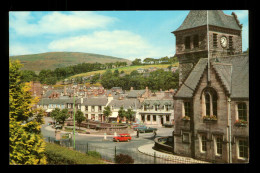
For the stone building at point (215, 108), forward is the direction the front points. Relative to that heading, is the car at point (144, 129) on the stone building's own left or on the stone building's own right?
on the stone building's own right

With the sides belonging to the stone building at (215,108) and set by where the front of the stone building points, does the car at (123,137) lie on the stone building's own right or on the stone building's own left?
on the stone building's own right

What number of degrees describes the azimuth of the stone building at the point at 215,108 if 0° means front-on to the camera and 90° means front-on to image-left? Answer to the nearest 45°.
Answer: approximately 45°

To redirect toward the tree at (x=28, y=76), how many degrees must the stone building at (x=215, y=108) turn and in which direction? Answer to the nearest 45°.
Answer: approximately 45° to its right

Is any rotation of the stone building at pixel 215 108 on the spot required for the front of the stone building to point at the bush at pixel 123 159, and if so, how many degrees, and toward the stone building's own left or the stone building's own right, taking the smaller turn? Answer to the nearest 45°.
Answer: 0° — it already faces it

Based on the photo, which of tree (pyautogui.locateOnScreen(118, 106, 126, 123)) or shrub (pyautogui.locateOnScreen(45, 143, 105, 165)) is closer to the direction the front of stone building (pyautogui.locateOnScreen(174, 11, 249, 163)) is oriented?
the shrub
